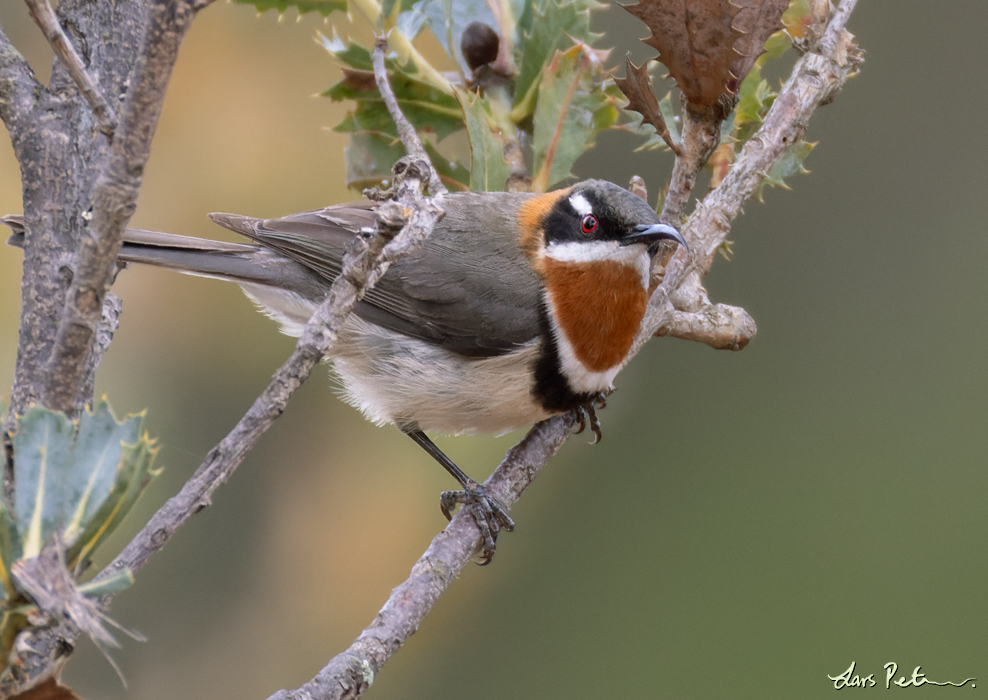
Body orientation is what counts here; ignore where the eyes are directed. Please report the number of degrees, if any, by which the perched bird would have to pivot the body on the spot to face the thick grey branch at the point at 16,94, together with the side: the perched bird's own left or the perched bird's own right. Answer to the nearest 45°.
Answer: approximately 135° to the perched bird's own right

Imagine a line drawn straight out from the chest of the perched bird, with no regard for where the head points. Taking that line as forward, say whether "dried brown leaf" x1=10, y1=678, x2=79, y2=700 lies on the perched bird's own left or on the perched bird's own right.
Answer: on the perched bird's own right

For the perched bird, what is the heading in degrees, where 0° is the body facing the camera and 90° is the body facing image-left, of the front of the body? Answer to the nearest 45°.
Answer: approximately 270°
